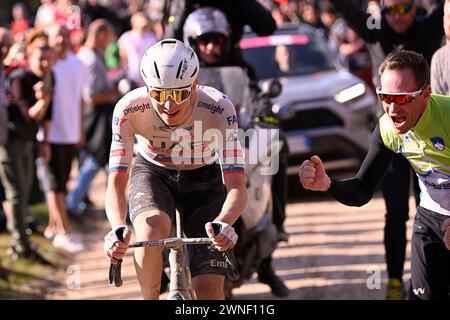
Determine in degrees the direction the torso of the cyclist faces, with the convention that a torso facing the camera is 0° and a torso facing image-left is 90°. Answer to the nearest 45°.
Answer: approximately 0°
